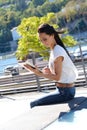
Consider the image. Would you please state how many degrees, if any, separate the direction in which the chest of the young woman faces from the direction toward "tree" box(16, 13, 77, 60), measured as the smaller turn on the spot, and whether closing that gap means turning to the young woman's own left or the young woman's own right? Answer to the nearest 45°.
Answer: approximately 90° to the young woman's own right

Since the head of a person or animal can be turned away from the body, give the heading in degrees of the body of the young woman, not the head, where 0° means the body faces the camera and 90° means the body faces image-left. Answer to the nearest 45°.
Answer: approximately 90°
